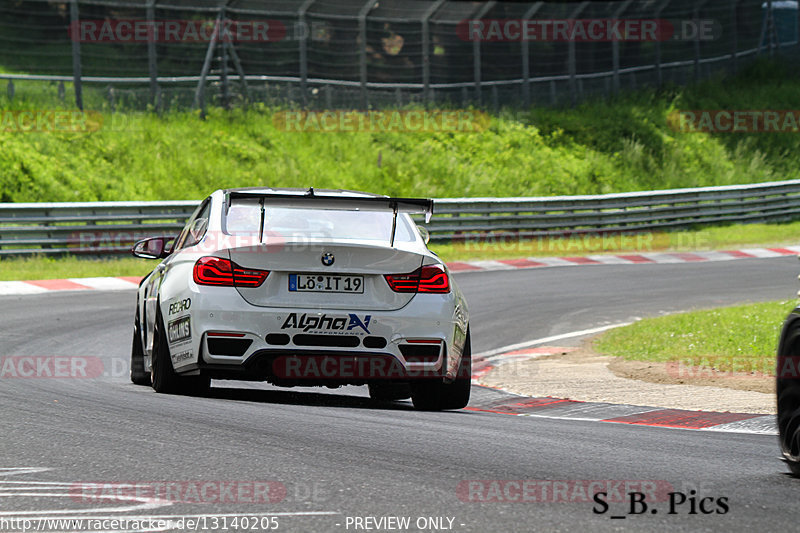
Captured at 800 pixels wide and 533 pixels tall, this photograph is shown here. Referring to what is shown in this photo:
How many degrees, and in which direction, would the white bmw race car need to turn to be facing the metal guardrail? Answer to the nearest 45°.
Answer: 0° — it already faces it

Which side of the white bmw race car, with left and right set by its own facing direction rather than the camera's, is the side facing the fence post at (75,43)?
front

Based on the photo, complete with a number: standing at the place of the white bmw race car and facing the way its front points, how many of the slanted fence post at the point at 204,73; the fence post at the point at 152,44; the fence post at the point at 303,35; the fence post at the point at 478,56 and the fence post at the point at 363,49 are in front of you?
5

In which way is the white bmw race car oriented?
away from the camera

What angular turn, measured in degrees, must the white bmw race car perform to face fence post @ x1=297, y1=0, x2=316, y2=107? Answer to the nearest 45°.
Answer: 0° — it already faces it

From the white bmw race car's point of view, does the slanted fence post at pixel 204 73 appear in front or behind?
in front

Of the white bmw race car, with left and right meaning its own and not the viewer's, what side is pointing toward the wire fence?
front

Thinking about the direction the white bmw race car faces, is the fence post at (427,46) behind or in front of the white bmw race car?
in front

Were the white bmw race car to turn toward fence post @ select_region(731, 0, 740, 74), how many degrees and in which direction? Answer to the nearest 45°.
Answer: approximately 45° to its right

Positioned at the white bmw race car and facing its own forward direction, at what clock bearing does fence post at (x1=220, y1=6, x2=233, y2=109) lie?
The fence post is roughly at 12 o'clock from the white bmw race car.

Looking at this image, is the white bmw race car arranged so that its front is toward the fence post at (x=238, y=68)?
yes

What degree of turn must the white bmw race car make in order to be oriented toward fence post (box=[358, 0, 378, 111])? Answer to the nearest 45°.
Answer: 0° — it already faces it
